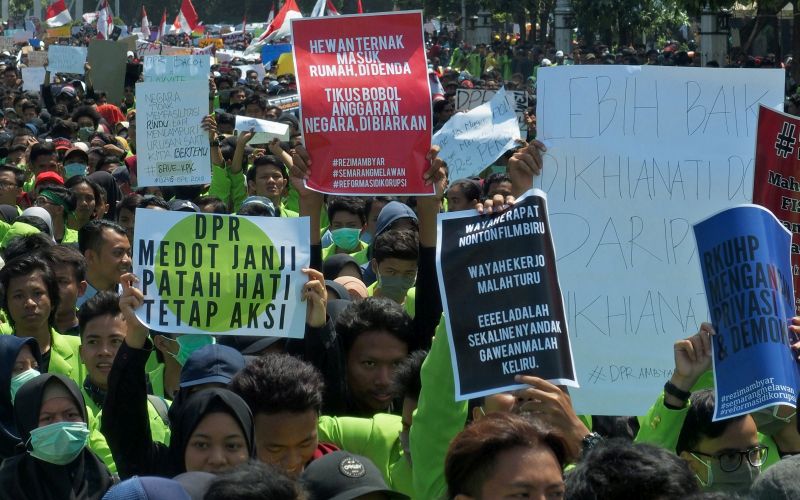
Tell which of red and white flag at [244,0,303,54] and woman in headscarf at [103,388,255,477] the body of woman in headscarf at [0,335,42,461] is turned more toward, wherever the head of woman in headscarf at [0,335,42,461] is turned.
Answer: the woman in headscarf

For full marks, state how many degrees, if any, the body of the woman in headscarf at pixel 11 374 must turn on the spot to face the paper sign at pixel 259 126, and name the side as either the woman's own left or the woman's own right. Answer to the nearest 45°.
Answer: approximately 135° to the woman's own left

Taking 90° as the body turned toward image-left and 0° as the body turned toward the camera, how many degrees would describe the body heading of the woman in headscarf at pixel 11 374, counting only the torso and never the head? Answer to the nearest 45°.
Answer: approximately 315°

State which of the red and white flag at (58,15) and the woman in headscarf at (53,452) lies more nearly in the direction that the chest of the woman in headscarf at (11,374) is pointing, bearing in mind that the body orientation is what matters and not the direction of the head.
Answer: the woman in headscarf

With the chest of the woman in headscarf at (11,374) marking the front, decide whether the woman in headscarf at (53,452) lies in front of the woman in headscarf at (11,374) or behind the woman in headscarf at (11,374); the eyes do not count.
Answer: in front

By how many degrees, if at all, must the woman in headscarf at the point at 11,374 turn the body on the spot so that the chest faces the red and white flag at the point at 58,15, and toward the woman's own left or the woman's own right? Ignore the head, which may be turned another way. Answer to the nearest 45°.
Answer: approximately 135° to the woman's own left

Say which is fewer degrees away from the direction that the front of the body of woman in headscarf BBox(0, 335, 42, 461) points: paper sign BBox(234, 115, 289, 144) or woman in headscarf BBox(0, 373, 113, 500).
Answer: the woman in headscarf

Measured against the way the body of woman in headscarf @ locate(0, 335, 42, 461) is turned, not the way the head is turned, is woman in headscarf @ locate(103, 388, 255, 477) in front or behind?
in front

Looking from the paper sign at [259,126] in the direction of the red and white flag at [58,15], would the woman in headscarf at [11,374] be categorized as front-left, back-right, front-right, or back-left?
back-left

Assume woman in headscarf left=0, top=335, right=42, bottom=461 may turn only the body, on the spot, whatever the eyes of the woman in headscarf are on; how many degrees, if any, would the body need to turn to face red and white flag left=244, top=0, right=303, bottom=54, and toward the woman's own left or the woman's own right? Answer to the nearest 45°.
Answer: approximately 135° to the woman's own left
